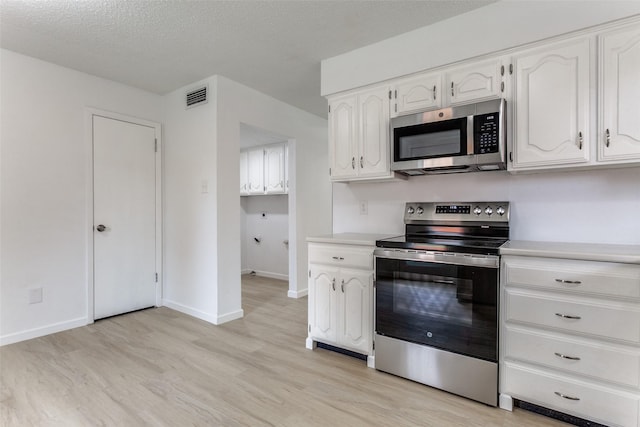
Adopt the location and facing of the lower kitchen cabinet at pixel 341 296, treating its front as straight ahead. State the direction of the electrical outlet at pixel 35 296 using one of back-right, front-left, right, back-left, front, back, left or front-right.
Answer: front-right

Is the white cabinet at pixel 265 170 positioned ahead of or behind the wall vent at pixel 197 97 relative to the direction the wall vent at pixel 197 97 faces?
behind

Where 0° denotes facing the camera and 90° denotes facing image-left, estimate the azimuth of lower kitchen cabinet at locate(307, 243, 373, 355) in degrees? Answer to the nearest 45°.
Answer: approximately 45°

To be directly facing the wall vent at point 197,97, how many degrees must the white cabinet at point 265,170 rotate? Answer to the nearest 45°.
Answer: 0° — it already faces it

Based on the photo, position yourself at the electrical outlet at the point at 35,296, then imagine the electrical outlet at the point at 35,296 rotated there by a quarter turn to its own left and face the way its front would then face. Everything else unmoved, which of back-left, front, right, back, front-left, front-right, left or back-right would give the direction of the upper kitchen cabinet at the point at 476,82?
front-right

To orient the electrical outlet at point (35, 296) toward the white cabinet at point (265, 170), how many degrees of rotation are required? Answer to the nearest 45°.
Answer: approximately 90° to its left

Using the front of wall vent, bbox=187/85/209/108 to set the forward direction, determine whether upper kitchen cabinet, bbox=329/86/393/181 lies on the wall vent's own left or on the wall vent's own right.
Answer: on the wall vent's own left

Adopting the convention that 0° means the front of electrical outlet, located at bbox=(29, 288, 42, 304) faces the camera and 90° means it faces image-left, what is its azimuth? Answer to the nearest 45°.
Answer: approximately 0°

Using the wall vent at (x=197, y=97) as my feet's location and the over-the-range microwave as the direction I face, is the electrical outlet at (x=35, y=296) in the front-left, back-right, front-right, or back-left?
back-right
